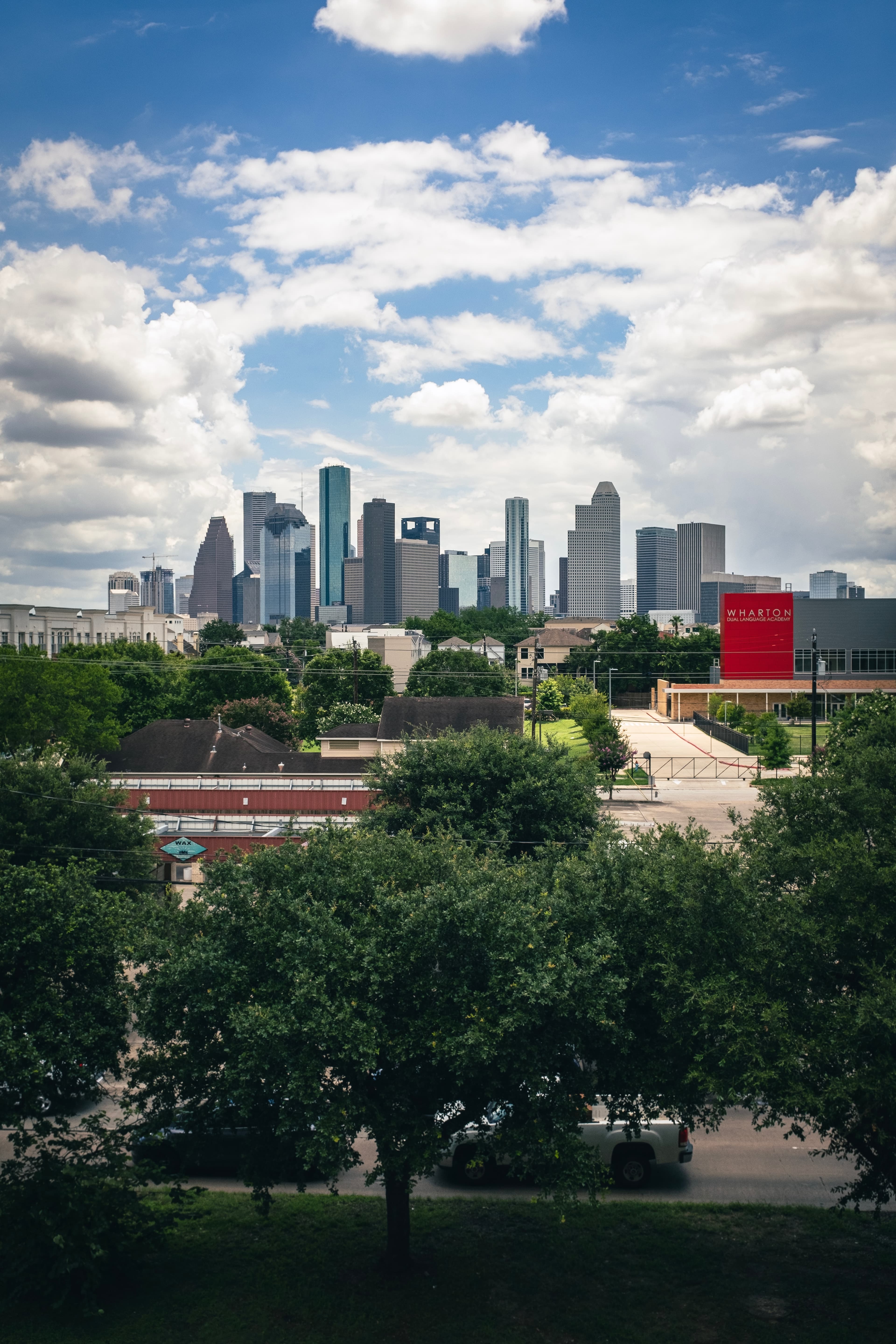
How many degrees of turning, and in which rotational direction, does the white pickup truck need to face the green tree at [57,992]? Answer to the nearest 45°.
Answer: approximately 45° to its left

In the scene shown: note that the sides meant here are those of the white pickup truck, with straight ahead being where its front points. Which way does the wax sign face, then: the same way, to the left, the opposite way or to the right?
to the left

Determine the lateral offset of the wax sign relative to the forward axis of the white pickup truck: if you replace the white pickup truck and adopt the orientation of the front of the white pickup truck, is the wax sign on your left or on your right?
on your right

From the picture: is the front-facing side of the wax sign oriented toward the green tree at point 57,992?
yes

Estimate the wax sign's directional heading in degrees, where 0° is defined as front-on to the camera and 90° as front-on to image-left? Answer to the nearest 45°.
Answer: approximately 0°

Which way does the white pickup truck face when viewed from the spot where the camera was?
facing to the left of the viewer

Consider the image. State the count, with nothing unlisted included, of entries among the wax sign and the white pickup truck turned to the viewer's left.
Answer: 1

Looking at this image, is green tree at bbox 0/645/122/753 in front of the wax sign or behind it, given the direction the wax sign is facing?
behind
